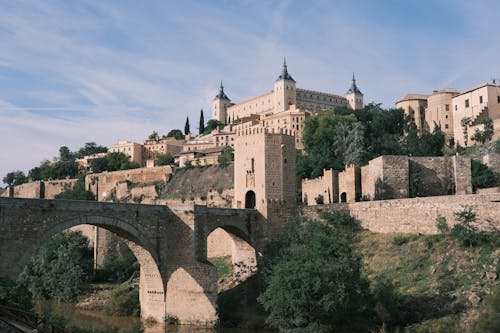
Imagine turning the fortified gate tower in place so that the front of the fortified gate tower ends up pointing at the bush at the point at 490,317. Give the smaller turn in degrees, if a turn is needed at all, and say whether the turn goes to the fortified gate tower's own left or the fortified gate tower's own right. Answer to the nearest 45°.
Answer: approximately 90° to the fortified gate tower's own left

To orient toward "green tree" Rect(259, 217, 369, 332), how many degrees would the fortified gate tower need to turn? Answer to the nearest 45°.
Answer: approximately 45° to its left

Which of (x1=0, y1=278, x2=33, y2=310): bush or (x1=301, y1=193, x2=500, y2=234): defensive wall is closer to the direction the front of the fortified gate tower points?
the bush

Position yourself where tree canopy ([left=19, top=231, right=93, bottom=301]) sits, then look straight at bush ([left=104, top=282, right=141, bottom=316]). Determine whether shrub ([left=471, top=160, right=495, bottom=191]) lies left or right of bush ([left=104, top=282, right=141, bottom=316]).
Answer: left

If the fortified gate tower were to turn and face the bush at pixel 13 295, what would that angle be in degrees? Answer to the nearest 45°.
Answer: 0° — it already faces it

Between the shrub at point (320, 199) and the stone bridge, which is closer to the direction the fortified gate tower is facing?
the stone bridge

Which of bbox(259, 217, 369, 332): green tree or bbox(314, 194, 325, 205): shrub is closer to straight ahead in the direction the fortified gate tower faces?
the green tree

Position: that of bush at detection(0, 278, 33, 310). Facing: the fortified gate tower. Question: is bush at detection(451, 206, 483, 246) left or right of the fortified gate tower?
right

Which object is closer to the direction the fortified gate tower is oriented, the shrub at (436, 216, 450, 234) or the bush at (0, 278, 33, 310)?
the bush

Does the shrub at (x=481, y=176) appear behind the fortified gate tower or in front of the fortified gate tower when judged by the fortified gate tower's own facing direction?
behind

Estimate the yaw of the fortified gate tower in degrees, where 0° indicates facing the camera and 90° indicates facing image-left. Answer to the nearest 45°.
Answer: approximately 45°

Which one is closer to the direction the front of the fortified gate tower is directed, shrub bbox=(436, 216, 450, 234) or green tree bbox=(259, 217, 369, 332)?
the green tree
